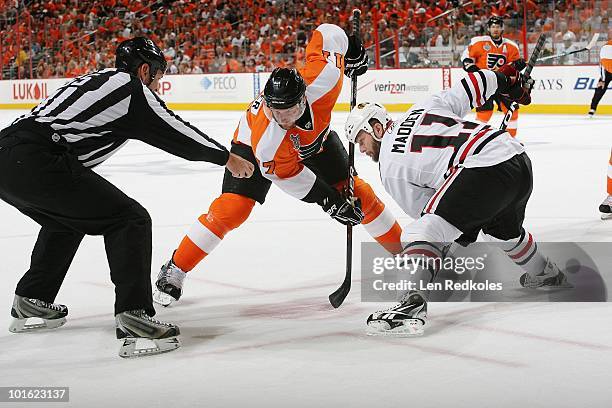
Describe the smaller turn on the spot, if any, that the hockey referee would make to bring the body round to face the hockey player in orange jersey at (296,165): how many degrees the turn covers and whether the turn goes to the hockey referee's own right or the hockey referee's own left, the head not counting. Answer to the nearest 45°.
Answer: approximately 45° to the hockey referee's own left

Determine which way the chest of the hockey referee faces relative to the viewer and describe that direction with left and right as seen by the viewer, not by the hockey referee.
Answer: facing to the right of the viewer

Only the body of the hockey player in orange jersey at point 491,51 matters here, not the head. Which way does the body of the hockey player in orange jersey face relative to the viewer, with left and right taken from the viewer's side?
facing the viewer

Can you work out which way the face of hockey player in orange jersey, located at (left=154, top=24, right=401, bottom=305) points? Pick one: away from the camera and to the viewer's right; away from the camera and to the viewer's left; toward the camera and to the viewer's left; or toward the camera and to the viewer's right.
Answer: toward the camera and to the viewer's right

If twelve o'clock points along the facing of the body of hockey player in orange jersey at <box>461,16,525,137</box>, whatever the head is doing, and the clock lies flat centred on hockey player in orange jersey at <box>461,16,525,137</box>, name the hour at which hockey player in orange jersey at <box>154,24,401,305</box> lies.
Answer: hockey player in orange jersey at <box>154,24,401,305</box> is roughly at 12 o'clock from hockey player in orange jersey at <box>461,16,525,137</box>.
